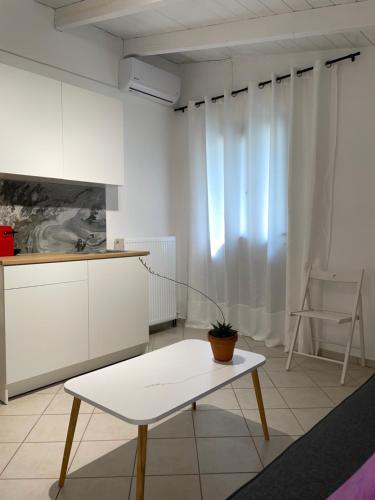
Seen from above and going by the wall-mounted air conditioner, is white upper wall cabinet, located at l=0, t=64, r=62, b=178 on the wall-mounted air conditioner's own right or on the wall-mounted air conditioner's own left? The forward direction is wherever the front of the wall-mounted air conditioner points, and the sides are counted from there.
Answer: on the wall-mounted air conditioner's own right

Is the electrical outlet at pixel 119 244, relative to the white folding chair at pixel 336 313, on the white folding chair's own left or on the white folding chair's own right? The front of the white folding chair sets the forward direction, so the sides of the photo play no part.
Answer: on the white folding chair's own right

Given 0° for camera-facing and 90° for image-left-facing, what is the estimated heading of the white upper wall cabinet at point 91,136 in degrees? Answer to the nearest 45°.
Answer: approximately 315°

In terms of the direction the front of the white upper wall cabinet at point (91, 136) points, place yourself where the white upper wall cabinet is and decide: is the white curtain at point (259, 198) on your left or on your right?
on your left

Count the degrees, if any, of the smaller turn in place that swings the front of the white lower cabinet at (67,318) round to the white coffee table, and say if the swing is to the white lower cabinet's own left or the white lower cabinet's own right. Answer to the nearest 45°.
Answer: approximately 45° to the white lower cabinet's own right

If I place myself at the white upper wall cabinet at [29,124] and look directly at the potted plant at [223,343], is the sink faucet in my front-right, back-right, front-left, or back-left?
back-left
